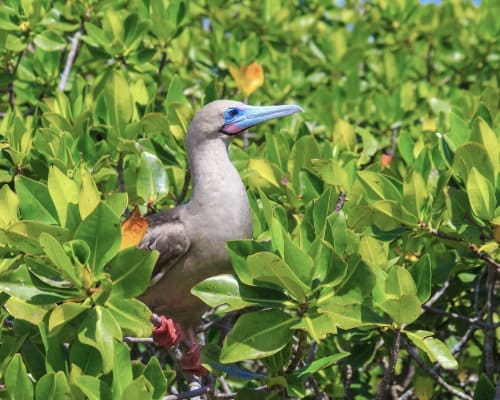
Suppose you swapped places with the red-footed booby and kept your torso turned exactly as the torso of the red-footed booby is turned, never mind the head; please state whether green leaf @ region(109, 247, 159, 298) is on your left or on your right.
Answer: on your right

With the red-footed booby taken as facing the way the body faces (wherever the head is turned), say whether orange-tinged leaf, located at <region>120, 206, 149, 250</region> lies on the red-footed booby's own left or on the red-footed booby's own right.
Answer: on the red-footed booby's own right

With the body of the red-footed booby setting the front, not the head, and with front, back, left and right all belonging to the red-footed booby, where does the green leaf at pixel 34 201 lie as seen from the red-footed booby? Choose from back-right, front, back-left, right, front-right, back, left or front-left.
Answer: back-right

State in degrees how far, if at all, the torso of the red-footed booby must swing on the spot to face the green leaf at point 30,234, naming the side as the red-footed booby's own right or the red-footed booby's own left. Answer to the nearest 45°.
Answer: approximately 135° to the red-footed booby's own right

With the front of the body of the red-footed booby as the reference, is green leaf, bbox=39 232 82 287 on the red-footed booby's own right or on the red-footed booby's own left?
on the red-footed booby's own right

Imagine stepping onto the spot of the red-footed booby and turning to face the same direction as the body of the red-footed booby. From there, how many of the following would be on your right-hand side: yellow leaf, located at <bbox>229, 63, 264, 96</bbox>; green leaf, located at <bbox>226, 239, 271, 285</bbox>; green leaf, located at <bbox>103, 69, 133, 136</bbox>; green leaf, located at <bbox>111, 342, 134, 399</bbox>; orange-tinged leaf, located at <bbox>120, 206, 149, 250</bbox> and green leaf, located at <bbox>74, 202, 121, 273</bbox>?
4

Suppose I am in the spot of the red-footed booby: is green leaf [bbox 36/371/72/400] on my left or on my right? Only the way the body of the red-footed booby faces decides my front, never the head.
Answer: on my right

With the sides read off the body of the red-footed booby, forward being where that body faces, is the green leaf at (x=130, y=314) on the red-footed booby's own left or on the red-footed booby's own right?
on the red-footed booby's own right

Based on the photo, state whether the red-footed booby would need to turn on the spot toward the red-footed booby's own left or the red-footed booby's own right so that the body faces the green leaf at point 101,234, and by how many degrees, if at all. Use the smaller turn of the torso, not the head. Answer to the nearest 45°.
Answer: approximately 90° to the red-footed booby's own right
